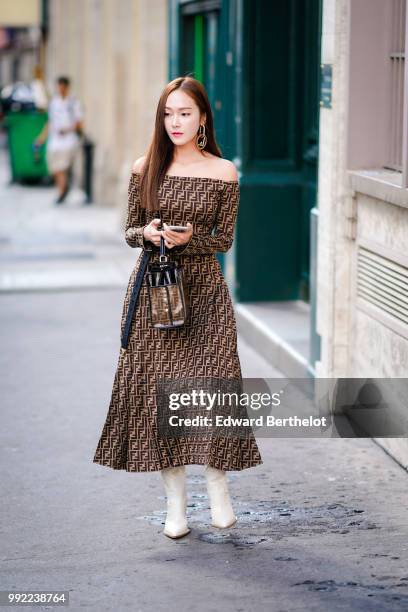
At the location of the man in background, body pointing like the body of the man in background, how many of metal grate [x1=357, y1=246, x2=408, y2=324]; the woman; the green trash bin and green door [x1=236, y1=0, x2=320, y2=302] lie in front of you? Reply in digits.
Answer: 3

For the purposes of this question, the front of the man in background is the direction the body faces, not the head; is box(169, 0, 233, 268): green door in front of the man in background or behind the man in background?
in front

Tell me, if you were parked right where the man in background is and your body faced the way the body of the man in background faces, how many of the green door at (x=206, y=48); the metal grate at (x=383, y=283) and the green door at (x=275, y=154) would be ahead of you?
3

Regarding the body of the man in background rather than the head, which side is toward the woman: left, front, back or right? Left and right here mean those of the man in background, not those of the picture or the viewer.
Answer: front

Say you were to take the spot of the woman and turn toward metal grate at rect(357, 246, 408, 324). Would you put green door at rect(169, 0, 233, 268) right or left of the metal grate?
left

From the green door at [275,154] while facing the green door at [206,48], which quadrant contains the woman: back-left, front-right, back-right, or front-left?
back-left

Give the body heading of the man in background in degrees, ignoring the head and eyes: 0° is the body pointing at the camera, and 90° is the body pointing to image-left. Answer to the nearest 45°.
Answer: approximately 0°

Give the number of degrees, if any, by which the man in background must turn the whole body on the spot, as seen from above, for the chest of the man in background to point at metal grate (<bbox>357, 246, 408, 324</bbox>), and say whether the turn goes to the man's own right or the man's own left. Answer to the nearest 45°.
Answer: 0° — they already face it

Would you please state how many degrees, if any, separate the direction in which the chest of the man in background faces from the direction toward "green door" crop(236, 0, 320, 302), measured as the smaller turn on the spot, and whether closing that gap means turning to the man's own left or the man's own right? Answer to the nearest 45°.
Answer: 0° — they already face it

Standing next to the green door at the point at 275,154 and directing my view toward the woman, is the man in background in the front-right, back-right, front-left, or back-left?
back-right

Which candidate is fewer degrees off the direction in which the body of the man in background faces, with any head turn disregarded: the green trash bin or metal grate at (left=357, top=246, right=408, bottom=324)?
the metal grate
